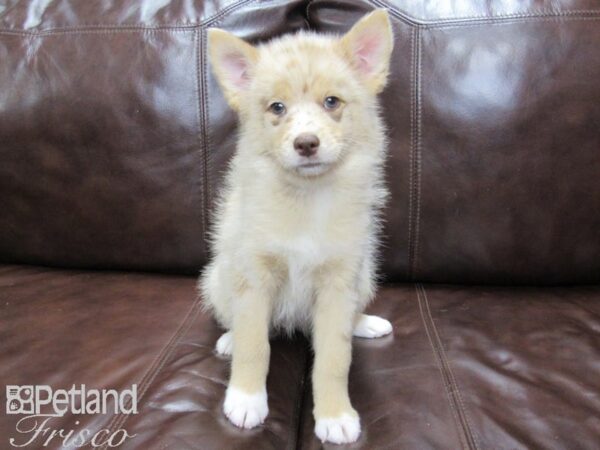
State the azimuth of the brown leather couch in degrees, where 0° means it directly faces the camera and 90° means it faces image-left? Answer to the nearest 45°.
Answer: approximately 0°

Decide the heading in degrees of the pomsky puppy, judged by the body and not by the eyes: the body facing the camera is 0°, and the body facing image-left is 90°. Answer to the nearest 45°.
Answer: approximately 0°
